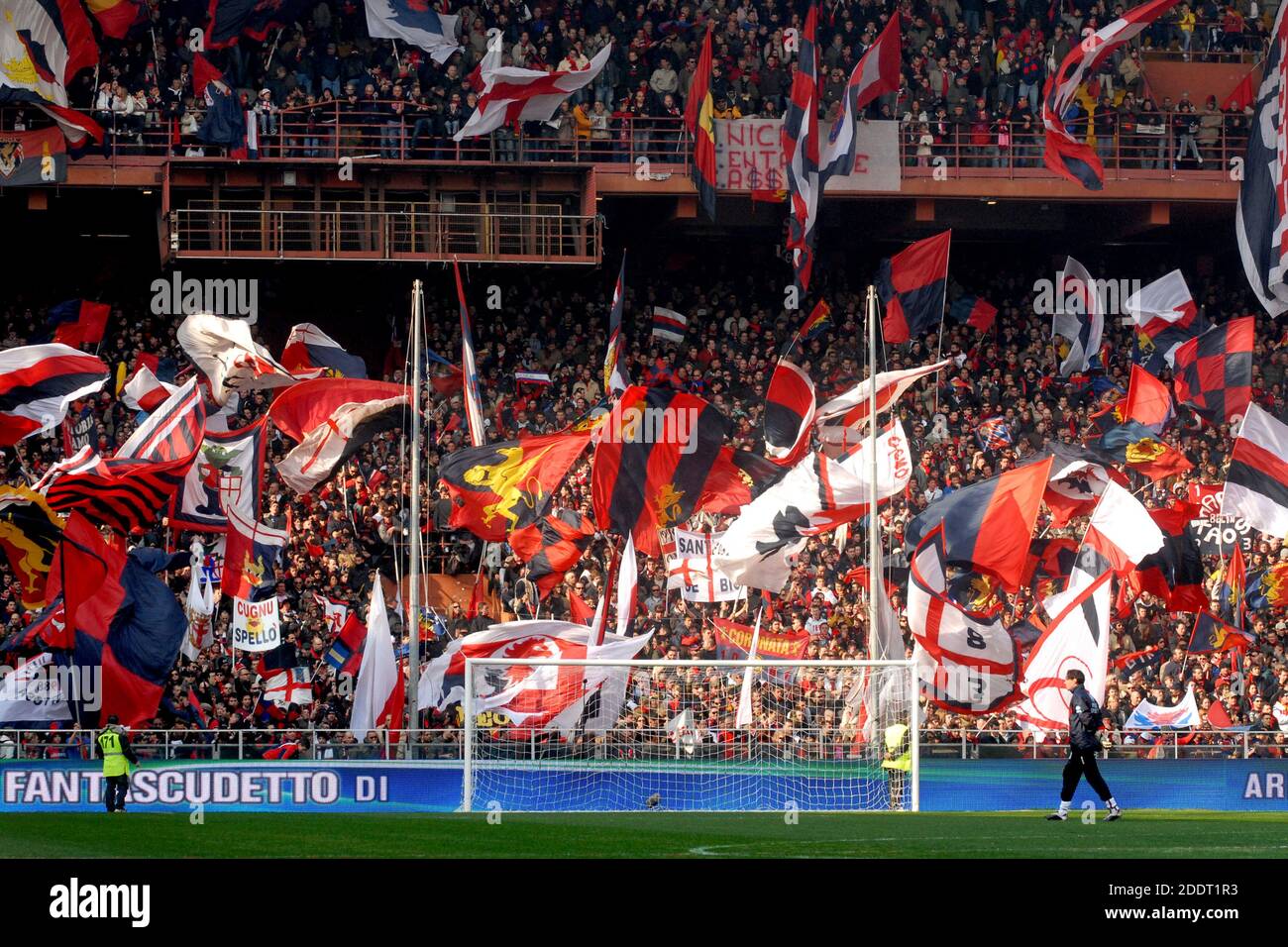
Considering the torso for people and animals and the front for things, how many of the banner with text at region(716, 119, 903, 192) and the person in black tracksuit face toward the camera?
1

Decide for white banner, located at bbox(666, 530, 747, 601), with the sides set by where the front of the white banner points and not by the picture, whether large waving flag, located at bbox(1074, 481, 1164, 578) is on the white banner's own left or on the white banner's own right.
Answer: on the white banner's own left

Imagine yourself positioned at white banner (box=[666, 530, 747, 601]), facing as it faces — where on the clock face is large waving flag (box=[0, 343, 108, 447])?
The large waving flag is roughly at 3 o'clock from the white banner.

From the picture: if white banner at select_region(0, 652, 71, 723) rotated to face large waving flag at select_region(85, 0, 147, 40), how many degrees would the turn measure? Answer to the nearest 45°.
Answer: approximately 180°

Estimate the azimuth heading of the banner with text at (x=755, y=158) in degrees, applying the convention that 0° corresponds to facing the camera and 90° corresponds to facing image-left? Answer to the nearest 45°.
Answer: approximately 0°

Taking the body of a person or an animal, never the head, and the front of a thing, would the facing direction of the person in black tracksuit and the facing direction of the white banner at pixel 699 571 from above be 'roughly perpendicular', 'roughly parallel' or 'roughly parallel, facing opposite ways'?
roughly perpendicular

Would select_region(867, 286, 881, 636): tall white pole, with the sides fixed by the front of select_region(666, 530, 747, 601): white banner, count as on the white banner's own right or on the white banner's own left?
on the white banner's own left
